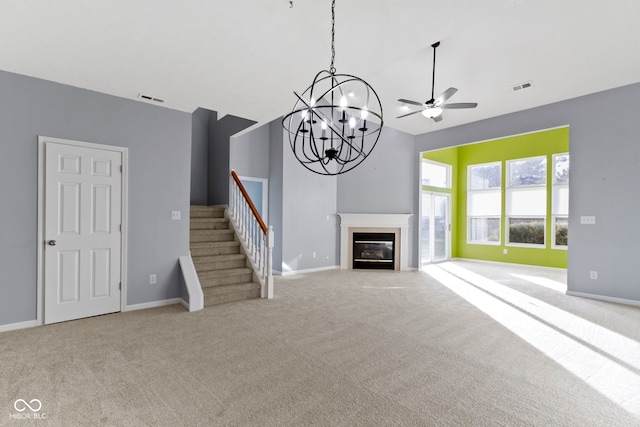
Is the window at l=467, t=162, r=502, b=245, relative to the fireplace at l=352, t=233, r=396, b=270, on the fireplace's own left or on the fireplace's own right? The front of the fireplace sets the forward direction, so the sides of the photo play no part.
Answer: on the fireplace's own left

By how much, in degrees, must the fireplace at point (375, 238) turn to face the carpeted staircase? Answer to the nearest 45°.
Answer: approximately 45° to its right

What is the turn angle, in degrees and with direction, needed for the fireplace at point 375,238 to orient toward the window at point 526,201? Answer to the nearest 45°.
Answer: approximately 90° to its left

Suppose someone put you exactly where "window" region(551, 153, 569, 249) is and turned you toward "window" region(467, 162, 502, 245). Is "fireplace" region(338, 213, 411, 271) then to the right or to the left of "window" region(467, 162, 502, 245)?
left

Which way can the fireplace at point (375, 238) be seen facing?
toward the camera

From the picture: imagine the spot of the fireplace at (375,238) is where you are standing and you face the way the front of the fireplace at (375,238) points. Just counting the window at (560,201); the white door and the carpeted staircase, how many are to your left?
1

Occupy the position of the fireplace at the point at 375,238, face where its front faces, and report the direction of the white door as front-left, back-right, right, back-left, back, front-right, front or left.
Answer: front-right

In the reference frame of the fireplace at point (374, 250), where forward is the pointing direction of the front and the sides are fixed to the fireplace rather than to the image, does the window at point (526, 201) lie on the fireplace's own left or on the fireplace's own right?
on the fireplace's own left

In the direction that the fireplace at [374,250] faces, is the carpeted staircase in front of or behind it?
in front

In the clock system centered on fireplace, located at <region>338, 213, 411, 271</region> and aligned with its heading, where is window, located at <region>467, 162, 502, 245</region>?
The window is roughly at 8 o'clock from the fireplace.

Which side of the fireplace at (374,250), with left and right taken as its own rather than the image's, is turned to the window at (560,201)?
left

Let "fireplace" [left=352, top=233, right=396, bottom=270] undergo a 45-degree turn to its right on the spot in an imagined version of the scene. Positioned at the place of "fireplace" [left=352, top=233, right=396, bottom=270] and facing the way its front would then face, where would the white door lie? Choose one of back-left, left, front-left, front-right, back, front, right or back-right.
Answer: front

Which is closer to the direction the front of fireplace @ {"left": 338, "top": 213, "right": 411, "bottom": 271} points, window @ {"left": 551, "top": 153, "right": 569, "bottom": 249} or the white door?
the white door
